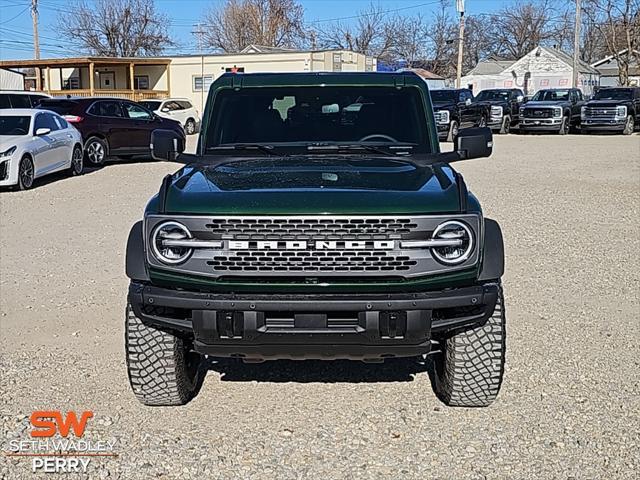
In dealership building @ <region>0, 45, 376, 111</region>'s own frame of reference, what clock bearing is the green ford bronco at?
The green ford bronco is roughly at 12 o'clock from the dealership building.

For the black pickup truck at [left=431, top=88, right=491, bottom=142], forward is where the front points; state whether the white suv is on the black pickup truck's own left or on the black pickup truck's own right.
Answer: on the black pickup truck's own right

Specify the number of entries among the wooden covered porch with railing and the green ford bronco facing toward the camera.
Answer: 2

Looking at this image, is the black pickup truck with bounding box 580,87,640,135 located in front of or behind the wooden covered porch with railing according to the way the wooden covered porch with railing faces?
in front

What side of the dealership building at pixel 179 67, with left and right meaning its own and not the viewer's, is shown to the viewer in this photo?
front

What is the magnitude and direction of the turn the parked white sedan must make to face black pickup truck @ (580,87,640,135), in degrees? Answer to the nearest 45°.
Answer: approximately 180°

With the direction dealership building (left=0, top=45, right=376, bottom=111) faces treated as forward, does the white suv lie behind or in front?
in front

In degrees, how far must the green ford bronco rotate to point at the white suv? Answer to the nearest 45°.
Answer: approximately 180°

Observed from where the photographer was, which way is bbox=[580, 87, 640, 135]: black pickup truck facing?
facing the viewer and to the left of the viewer
